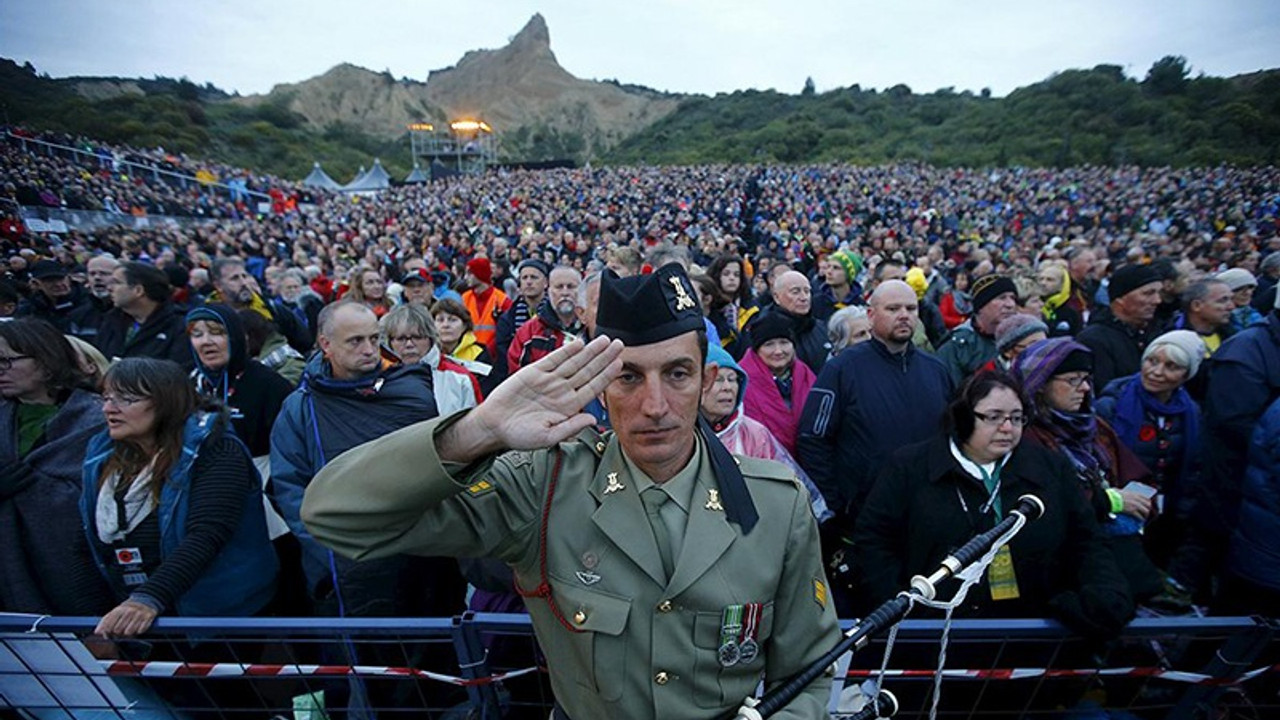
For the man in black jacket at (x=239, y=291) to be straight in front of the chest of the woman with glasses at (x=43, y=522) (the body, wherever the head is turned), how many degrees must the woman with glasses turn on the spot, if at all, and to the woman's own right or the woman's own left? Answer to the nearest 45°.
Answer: approximately 180°

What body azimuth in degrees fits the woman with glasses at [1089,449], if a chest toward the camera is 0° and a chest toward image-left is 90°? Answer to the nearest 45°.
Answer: approximately 315°

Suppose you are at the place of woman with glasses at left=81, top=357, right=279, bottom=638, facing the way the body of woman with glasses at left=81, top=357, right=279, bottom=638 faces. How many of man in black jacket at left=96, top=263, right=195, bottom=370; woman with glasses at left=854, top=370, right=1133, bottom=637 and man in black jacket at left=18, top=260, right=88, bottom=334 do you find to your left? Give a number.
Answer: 1

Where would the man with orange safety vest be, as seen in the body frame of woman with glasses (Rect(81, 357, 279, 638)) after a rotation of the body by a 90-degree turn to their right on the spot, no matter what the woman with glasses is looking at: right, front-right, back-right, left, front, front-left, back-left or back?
right

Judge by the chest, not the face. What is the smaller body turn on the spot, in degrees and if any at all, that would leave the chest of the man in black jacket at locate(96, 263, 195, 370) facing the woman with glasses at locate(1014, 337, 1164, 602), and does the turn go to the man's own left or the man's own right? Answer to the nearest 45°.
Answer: approximately 90° to the man's own left

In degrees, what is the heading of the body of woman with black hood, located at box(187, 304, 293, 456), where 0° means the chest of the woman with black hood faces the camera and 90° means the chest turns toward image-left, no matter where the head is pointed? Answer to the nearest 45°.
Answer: approximately 45°

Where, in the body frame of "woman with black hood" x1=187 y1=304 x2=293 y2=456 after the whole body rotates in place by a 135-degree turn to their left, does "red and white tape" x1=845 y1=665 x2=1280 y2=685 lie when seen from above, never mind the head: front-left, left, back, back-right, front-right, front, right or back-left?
front-right
